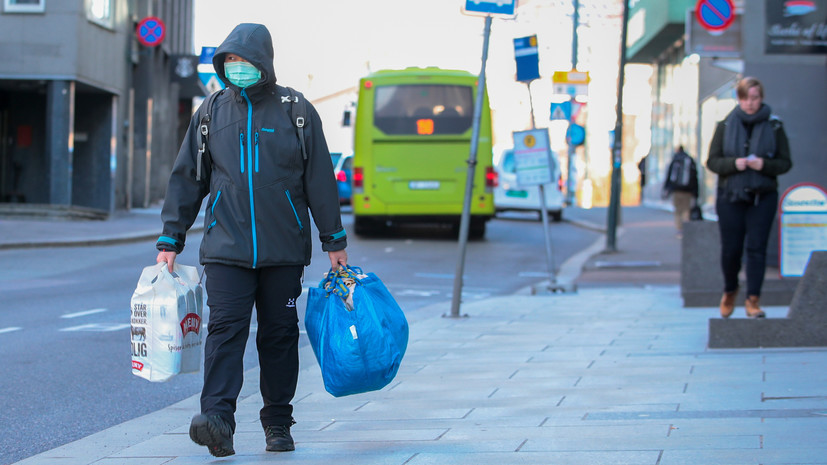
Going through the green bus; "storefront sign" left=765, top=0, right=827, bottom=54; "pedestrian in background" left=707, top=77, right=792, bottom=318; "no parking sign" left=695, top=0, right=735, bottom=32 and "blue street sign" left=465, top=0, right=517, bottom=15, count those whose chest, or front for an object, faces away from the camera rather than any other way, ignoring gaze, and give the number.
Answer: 1

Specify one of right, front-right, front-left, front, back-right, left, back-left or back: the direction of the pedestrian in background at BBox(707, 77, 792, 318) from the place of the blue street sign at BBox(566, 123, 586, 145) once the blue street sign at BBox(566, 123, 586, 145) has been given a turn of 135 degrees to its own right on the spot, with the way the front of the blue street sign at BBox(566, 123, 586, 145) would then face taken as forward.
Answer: back-left

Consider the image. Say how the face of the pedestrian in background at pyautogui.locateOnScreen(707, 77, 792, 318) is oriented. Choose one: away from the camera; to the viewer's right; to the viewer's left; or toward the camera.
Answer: toward the camera

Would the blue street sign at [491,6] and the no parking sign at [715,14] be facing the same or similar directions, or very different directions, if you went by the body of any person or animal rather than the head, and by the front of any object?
same or similar directions

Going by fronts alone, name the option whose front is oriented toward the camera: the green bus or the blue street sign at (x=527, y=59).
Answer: the blue street sign

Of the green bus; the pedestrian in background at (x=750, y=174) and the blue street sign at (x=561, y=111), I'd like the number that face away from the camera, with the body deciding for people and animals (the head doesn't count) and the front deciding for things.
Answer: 1

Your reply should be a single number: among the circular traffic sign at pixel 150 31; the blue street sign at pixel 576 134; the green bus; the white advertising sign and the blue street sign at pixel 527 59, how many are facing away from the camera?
1

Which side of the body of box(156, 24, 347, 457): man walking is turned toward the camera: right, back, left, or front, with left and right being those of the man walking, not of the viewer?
front

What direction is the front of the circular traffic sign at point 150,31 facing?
toward the camera

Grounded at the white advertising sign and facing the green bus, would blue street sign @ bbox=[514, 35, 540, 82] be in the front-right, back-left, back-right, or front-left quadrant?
front-left

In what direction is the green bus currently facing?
away from the camera

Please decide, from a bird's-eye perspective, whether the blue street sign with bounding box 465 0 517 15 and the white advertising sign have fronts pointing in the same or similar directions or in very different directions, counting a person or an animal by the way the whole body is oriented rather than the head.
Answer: same or similar directions

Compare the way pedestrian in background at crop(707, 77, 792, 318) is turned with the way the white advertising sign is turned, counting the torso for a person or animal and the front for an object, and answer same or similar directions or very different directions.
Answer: same or similar directions

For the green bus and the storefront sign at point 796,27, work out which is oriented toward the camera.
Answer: the storefront sign

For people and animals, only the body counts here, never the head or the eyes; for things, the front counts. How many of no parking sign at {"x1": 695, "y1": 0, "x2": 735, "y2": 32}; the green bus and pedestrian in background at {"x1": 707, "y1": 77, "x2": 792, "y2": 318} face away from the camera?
1

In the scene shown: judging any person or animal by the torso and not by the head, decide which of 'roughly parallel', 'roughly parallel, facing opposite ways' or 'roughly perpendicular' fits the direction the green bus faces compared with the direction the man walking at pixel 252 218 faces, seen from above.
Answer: roughly parallel, facing opposite ways

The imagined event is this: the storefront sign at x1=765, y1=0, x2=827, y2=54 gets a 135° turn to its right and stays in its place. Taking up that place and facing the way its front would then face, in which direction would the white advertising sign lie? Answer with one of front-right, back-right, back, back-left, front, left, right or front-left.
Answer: back-left
